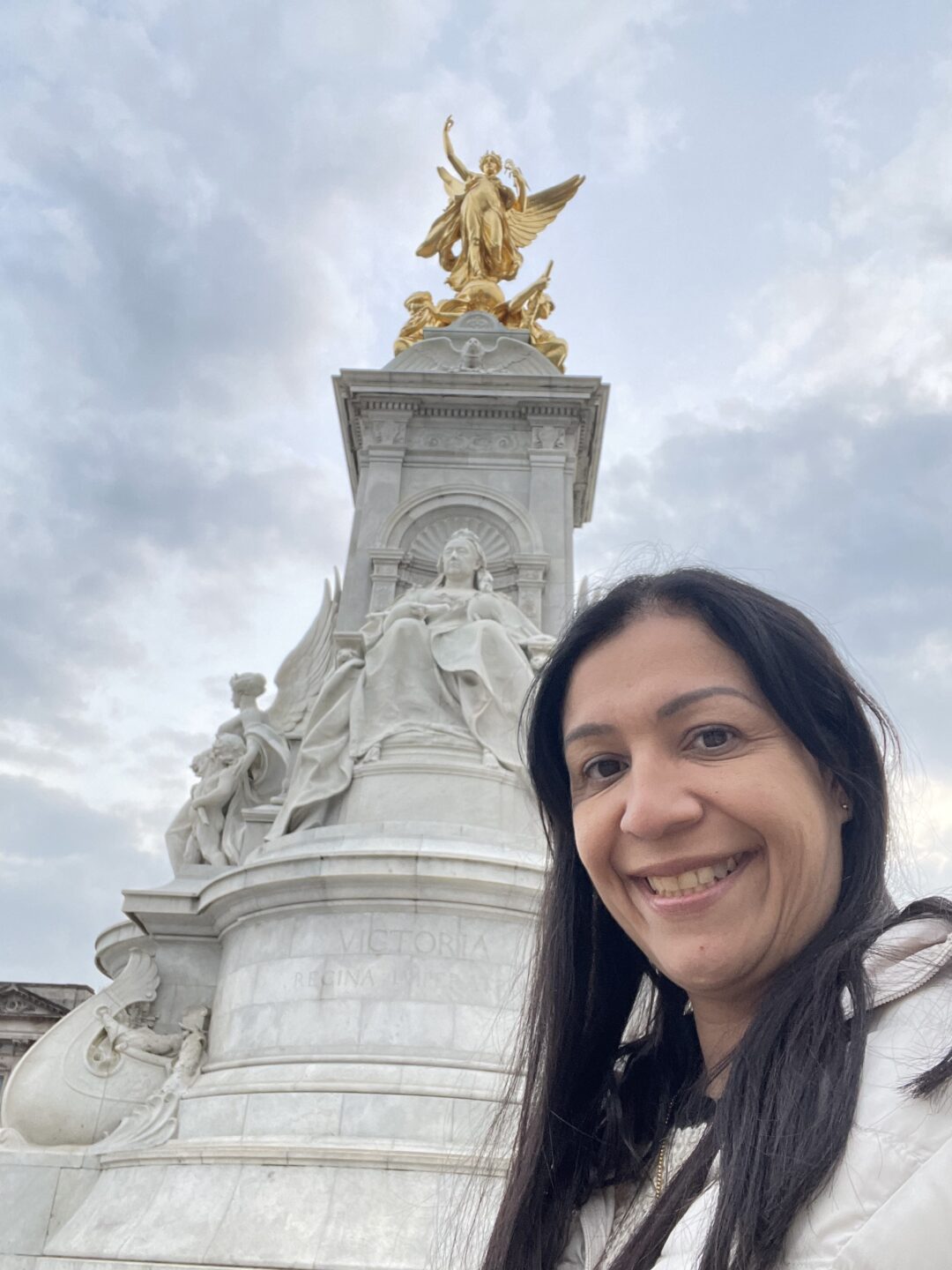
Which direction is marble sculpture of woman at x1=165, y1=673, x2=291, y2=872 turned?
to the viewer's left

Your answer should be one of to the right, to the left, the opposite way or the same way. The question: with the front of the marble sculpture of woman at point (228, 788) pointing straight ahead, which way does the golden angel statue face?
to the left

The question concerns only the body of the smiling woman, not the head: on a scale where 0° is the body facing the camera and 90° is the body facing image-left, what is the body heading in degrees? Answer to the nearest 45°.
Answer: approximately 45°

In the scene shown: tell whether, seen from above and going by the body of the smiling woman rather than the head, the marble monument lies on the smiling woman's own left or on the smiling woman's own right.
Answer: on the smiling woman's own right

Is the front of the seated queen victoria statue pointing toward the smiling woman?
yes

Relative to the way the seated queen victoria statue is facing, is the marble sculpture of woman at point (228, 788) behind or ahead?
behind
